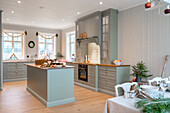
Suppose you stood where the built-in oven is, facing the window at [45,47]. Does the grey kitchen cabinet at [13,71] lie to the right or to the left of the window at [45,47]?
left

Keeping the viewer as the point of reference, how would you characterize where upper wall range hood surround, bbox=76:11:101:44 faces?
facing the viewer and to the left of the viewer

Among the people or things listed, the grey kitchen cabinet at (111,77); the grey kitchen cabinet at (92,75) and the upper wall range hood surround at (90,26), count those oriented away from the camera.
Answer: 0

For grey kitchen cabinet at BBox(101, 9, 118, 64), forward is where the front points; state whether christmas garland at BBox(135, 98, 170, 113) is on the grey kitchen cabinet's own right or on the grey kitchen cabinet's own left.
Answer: on the grey kitchen cabinet's own left

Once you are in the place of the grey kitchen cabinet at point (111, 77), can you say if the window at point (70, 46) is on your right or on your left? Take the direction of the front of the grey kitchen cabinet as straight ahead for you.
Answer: on your right

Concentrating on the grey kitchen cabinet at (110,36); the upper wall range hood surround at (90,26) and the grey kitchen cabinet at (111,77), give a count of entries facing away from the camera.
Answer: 0

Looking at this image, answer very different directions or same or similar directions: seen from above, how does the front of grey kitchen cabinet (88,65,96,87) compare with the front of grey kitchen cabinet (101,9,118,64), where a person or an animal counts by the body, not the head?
same or similar directions

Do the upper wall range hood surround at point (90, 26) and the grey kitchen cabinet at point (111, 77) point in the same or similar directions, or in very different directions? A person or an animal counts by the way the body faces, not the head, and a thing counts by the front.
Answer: same or similar directions

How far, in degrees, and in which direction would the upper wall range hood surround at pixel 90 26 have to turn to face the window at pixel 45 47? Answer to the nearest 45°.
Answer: approximately 90° to its right

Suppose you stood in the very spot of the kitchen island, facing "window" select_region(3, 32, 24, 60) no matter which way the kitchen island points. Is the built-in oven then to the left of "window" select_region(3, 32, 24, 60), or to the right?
right

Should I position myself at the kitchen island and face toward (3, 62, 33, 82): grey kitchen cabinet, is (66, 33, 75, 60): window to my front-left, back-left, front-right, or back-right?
front-right

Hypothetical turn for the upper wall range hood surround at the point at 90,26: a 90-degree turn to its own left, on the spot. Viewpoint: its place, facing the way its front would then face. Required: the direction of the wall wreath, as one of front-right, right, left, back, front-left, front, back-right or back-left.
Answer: back

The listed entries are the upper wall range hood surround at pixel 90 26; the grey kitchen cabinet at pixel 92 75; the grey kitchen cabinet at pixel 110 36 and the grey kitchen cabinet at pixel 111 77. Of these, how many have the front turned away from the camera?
0

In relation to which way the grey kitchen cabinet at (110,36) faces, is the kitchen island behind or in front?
in front

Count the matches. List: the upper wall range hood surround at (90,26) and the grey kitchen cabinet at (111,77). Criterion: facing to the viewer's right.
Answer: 0

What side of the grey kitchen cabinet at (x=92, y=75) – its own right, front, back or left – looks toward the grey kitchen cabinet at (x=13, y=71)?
right

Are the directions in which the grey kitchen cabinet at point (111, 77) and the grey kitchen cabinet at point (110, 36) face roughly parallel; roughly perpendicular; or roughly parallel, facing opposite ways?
roughly parallel

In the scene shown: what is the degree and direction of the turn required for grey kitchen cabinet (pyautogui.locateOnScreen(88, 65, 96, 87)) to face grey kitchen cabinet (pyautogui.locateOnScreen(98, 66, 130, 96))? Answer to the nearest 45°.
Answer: approximately 90° to its left

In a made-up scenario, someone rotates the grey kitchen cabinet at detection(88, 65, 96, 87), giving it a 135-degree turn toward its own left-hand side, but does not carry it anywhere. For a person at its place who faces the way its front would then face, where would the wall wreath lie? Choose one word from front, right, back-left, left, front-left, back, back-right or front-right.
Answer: back-left
